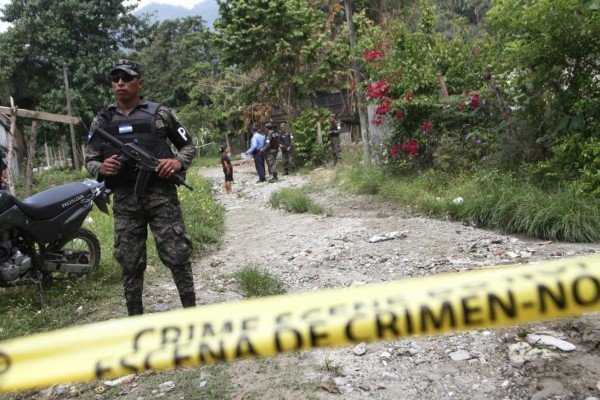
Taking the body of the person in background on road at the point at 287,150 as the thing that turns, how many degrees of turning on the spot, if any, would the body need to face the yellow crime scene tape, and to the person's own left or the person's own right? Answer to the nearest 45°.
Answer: approximately 45° to the person's own left

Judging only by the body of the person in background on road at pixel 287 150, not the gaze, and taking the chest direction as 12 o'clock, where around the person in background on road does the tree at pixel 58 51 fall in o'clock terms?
The tree is roughly at 3 o'clock from the person in background on road.

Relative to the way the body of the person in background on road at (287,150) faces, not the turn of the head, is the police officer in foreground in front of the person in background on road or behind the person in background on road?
in front

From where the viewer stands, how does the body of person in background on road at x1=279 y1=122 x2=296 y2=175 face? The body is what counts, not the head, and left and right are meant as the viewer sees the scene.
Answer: facing the viewer and to the left of the viewer

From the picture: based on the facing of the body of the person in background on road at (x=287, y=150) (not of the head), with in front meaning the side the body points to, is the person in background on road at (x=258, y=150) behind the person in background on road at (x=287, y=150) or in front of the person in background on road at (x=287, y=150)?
in front
